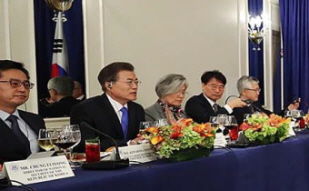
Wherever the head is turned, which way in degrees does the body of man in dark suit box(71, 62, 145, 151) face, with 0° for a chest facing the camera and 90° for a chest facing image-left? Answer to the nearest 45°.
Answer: approximately 315°

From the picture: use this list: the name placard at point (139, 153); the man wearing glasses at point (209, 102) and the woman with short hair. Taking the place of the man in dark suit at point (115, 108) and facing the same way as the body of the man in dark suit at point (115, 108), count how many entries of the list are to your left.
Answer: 2

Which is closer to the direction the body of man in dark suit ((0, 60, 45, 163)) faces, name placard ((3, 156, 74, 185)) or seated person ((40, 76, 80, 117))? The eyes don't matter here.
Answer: the name placard

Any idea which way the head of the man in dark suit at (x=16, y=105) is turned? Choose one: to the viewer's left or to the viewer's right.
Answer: to the viewer's right

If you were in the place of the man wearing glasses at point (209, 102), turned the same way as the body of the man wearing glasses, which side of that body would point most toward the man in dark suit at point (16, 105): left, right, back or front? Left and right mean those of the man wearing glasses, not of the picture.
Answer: right

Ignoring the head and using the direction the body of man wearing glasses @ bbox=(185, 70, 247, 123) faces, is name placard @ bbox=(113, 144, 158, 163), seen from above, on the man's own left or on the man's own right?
on the man's own right

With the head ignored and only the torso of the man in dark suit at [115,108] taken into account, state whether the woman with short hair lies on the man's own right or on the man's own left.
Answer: on the man's own left

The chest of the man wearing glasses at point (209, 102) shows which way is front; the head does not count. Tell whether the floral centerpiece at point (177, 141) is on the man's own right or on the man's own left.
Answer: on the man's own right

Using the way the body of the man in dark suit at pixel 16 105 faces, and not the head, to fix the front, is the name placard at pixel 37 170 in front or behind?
in front
